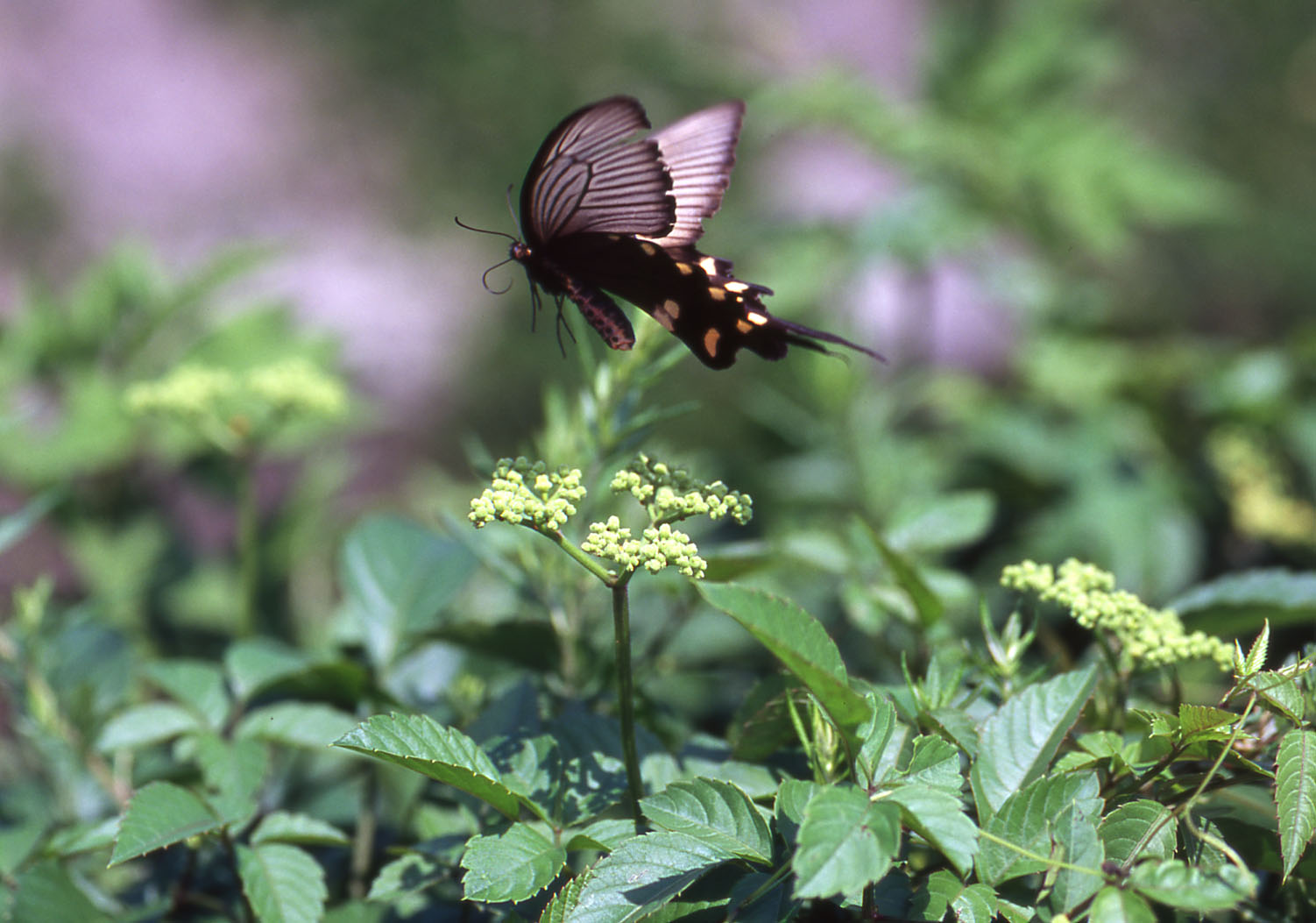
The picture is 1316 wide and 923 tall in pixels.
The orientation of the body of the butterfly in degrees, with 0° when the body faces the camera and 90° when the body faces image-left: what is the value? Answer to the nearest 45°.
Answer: approximately 90°
